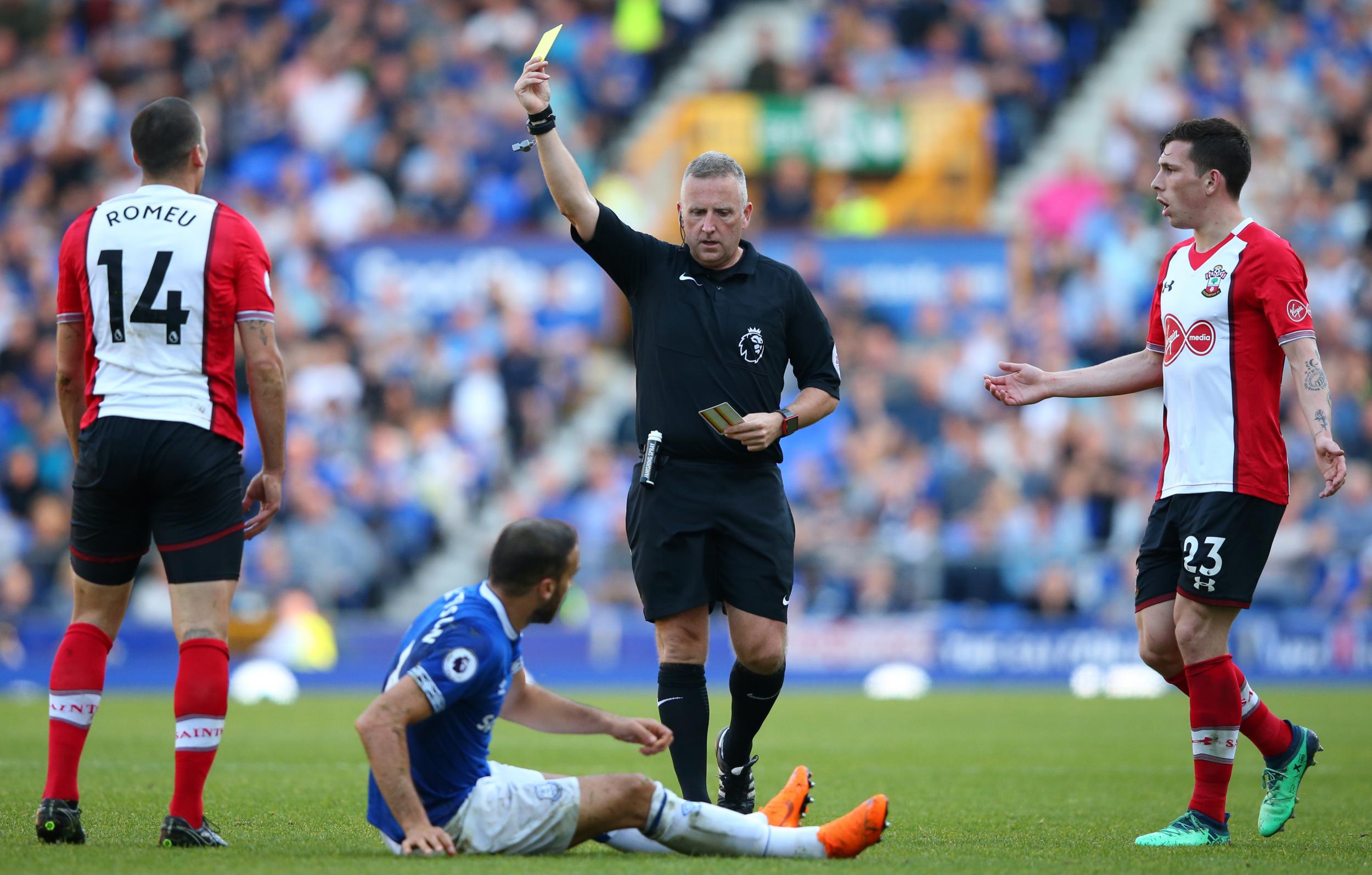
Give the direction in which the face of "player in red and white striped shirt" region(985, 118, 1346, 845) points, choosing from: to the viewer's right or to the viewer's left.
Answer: to the viewer's left

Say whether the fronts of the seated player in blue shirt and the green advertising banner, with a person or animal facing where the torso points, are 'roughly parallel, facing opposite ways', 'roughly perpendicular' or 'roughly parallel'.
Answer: roughly perpendicular

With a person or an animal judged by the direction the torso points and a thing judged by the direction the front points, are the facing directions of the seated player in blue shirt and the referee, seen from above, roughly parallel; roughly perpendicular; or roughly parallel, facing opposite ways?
roughly perpendicular

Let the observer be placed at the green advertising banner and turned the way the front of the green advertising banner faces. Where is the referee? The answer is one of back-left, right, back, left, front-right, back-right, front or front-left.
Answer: front

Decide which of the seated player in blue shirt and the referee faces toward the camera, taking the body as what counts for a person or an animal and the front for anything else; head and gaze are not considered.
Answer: the referee

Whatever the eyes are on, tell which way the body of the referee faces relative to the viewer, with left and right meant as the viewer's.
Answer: facing the viewer

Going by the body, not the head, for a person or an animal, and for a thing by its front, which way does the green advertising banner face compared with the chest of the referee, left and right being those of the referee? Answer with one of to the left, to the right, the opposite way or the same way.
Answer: the same way

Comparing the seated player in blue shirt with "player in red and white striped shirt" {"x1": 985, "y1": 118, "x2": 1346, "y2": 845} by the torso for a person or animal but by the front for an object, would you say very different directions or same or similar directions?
very different directions

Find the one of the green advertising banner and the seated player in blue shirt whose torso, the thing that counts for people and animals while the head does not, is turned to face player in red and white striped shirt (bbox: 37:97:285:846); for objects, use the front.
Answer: the green advertising banner

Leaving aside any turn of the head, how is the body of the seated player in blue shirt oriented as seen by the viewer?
to the viewer's right

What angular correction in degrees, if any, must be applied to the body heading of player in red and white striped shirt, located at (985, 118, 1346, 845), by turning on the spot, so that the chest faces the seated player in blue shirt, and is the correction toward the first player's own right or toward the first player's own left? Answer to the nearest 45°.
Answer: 0° — they already face them

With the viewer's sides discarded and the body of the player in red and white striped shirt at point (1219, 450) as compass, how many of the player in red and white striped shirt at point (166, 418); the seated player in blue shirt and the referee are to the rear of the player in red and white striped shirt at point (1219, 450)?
0

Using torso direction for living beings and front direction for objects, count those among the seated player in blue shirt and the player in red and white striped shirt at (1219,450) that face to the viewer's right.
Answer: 1

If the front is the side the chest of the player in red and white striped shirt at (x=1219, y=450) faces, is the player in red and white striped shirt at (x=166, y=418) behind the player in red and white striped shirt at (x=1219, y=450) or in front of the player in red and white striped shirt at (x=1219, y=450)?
in front

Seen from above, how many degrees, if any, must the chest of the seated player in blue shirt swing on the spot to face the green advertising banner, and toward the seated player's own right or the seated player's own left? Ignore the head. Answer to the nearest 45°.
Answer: approximately 90° to the seated player's own left

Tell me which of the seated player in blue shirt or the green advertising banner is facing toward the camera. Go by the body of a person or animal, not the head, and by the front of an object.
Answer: the green advertising banner

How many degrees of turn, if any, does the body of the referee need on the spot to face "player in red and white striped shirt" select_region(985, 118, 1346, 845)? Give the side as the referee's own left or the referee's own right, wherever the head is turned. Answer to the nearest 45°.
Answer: approximately 90° to the referee's own left

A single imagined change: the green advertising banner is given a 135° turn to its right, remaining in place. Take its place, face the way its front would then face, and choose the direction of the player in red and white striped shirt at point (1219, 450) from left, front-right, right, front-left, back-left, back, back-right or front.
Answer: back-left
